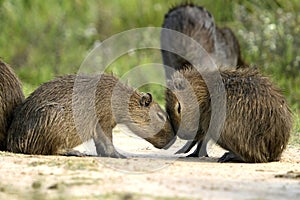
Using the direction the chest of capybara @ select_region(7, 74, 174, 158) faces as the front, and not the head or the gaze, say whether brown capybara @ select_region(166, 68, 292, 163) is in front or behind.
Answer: in front

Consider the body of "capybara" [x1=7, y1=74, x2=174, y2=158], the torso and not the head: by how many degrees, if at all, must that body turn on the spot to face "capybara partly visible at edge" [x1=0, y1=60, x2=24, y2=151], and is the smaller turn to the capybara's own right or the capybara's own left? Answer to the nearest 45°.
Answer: approximately 180°

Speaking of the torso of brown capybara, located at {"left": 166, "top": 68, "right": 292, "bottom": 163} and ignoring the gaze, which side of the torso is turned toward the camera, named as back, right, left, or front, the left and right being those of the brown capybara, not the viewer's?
left

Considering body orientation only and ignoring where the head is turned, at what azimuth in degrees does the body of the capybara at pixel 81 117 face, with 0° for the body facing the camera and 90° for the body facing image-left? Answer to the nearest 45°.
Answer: approximately 270°
